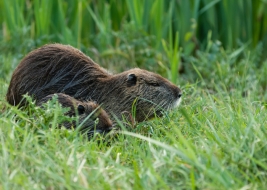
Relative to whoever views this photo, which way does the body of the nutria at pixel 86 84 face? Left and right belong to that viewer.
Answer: facing to the right of the viewer

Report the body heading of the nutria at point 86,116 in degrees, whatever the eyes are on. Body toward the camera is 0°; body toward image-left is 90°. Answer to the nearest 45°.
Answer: approximately 315°

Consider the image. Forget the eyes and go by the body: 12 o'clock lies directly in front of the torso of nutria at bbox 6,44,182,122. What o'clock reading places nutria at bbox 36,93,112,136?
nutria at bbox 36,93,112,136 is roughly at 3 o'clock from nutria at bbox 6,44,182,122.
